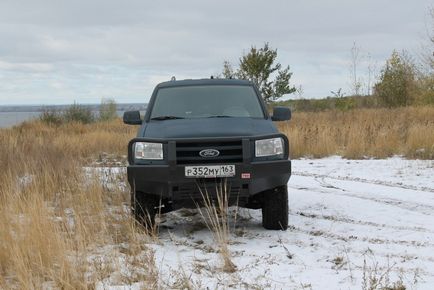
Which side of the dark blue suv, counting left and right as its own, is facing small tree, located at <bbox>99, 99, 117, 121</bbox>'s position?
back

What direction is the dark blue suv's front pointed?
toward the camera

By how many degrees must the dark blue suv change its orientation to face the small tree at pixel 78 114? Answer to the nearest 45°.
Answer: approximately 180°

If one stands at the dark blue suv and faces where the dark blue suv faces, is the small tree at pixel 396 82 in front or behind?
behind
